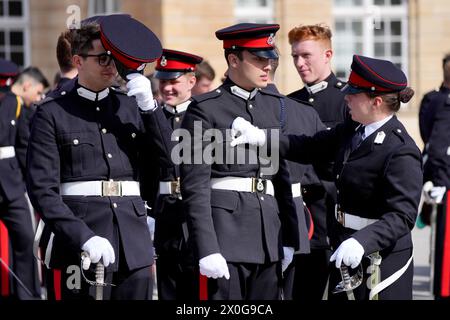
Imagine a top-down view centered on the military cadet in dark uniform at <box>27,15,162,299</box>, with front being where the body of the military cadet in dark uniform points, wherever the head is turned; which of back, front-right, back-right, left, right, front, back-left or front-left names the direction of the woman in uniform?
front-left

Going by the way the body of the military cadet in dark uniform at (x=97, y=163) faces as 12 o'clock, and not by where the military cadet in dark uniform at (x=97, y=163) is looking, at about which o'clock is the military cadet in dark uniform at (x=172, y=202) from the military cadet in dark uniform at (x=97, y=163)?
the military cadet in dark uniform at (x=172, y=202) is roughly at 8 o'clock from the military cadet in dark uniform at (x=97, y=163).

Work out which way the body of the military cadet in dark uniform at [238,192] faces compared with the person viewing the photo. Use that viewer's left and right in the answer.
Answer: facing the viewer and to the right of the viewer

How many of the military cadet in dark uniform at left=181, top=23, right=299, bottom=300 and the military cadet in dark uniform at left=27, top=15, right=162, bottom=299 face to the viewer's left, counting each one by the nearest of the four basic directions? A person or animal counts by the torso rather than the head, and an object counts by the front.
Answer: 0

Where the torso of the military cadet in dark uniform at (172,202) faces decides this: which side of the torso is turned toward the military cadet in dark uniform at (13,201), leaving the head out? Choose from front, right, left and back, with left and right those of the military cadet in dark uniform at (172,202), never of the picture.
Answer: right

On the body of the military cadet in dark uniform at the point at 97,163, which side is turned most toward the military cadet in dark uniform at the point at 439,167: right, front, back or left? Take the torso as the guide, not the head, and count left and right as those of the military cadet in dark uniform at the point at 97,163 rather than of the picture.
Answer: left

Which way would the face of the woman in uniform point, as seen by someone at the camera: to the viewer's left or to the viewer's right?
to the viewer's left

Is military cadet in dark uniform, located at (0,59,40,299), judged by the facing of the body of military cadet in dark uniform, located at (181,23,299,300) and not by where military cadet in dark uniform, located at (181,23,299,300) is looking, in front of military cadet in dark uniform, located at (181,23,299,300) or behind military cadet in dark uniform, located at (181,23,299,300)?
behind

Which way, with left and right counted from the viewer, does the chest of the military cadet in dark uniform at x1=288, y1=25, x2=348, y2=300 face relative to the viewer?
facing the viewer and to the left of the viewer
